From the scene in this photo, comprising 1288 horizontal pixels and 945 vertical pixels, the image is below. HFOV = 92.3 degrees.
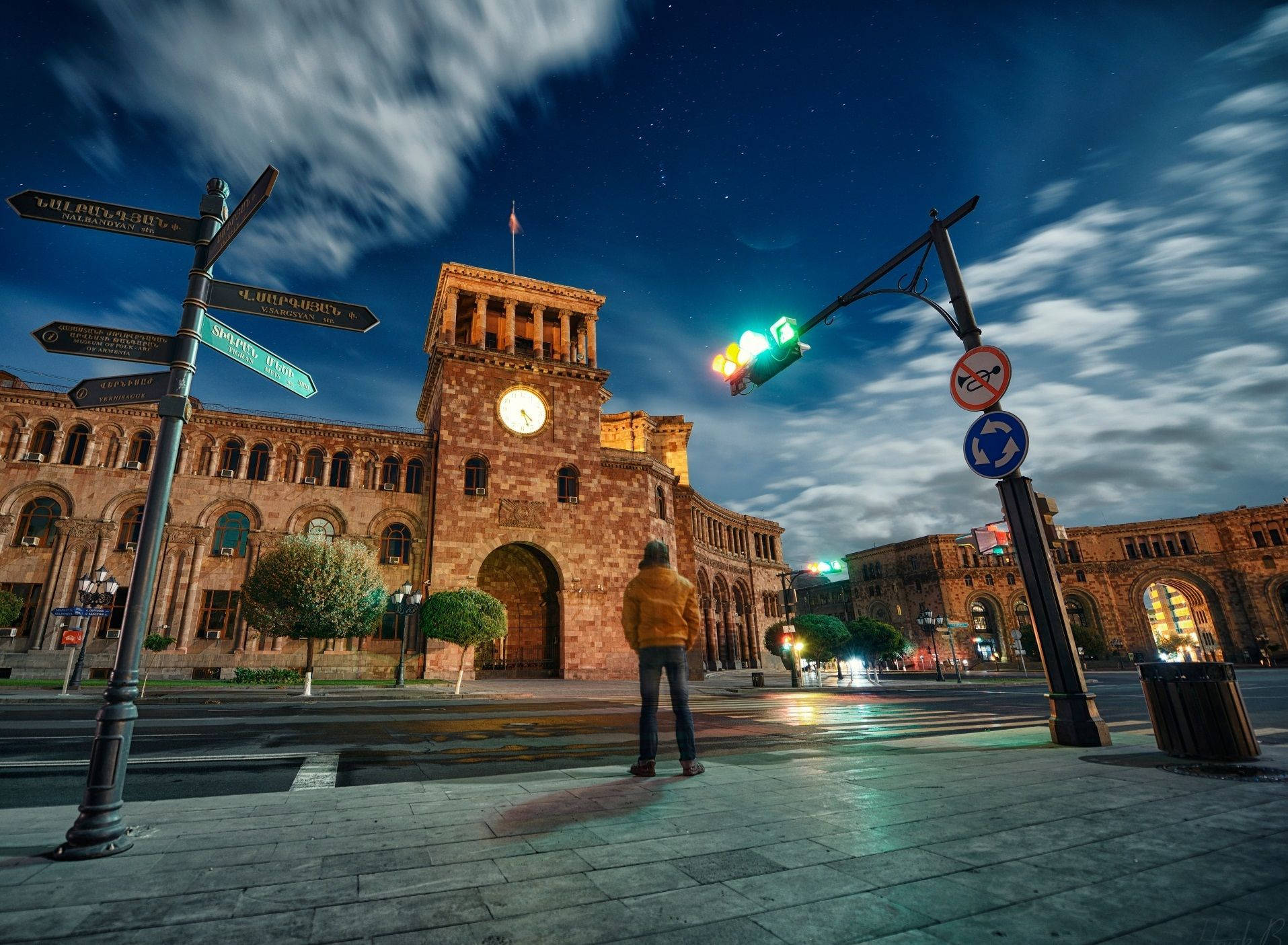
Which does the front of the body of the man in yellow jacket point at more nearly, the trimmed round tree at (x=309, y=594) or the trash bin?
the trimmed round tree

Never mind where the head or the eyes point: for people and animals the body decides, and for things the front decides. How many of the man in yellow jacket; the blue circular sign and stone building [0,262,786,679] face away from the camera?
1

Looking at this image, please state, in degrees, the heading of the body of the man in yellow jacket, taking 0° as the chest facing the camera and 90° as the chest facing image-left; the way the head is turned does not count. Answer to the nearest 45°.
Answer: approximately 180°

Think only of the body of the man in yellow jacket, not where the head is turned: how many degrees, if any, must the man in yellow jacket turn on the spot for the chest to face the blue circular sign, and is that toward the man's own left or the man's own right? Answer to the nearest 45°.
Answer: approximately 90° to the man's own right

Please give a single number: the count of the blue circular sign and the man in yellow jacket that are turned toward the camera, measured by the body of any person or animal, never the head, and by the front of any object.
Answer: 1

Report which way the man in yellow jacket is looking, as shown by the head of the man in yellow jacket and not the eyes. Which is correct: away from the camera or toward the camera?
away from the camera

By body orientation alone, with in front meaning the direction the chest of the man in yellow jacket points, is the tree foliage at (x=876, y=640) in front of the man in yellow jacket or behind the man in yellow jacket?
in front

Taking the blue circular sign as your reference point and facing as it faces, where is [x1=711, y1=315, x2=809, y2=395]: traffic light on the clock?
The traffic light is roughly at 4 o'clock from the blue circular sign.

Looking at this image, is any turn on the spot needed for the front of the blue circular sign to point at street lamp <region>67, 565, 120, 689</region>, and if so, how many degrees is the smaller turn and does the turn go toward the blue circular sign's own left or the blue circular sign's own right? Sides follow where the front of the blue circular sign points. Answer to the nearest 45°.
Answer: approximately 90° to the blue circular sign's own right

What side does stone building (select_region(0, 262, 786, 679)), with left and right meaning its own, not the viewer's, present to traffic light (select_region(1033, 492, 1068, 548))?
front

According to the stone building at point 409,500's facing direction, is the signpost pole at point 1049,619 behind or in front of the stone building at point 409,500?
in front

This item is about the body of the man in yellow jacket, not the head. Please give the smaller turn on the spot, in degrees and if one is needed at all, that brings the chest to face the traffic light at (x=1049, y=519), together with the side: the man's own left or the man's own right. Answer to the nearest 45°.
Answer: approximately 90° to the man's own right
